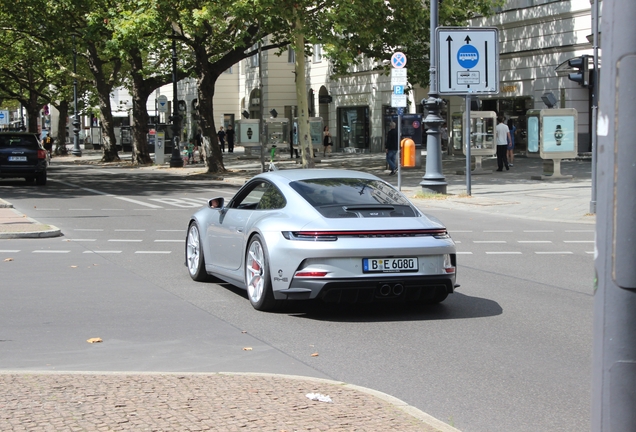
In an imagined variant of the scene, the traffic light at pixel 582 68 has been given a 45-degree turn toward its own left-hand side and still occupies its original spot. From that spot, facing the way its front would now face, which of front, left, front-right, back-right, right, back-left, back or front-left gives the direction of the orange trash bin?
right

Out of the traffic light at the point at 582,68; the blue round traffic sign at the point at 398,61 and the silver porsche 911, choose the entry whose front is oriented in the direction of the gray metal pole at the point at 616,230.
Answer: the blue round traffic sign

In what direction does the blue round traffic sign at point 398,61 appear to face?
toward the camera

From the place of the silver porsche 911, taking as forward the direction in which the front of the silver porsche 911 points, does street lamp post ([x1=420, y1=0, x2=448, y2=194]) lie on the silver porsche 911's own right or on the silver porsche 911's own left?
on the silver porsche 911's own right

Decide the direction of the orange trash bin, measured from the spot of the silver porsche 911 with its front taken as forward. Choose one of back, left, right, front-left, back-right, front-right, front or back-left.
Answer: front-right

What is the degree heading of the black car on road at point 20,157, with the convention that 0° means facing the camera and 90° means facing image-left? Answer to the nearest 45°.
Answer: approximately 180°

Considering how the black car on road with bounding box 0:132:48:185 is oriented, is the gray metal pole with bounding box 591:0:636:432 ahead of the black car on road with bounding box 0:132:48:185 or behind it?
behind

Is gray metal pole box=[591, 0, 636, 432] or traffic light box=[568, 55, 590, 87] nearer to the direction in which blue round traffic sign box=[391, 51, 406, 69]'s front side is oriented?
the gray metal pole

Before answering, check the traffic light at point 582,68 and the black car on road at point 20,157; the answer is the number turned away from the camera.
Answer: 1

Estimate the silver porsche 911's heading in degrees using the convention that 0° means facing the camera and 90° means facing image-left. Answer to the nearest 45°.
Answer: approximately 135°

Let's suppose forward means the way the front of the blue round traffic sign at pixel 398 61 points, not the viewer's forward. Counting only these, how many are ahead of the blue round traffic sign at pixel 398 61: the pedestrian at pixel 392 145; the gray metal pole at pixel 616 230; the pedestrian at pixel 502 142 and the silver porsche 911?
2

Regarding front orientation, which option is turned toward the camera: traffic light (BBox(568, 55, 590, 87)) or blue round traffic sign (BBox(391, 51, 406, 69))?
the blue round traffic sign

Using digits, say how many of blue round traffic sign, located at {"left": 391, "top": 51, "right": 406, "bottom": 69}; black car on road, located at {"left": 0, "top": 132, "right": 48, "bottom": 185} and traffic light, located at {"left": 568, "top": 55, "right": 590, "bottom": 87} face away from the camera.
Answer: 1

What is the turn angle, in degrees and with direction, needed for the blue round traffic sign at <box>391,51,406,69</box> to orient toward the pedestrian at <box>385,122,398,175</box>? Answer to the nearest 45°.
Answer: approximately 180°

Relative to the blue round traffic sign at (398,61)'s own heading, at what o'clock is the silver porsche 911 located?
The silver porsche 911 is roughly at 12 o'clock from the blue round traffic sign.

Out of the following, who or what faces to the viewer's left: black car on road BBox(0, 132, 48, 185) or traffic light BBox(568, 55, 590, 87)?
the traffic light

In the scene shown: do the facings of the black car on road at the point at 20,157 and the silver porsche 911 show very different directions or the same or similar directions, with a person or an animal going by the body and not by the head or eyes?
same or similar directions

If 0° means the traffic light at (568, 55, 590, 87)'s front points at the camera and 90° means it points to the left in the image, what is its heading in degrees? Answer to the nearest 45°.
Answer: approximately 90°

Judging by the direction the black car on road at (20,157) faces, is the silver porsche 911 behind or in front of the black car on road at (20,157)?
behind
